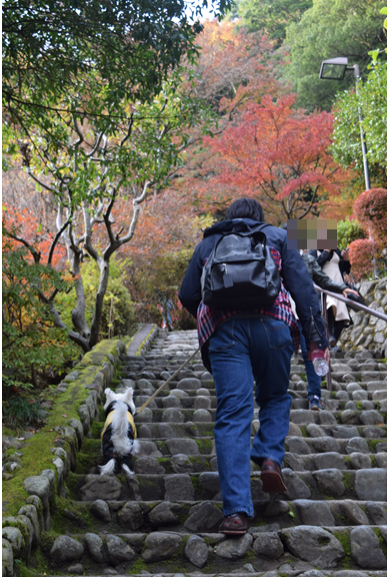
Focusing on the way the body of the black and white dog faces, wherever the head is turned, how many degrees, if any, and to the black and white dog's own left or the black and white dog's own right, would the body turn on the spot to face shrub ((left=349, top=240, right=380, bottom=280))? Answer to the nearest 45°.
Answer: approximately 45° to the black and white dog's own right

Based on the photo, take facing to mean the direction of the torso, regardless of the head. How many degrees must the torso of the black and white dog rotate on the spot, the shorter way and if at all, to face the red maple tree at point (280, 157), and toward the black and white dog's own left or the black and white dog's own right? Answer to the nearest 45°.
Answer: approximately 45° to the black and white dog's own right

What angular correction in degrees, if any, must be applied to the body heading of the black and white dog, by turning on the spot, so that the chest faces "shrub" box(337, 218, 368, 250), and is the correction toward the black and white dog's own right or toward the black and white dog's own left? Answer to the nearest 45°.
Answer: approximately 45° to the black and white dog's own right

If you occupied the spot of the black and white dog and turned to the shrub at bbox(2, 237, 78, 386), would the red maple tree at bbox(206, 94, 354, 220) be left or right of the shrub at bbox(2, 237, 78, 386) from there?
right

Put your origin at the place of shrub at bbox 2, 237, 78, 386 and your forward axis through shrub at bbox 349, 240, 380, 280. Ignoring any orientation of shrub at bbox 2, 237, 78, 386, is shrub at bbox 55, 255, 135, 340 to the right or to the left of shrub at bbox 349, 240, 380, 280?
left

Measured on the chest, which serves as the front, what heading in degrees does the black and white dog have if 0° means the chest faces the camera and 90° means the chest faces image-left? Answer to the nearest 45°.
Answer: approximately 180°
